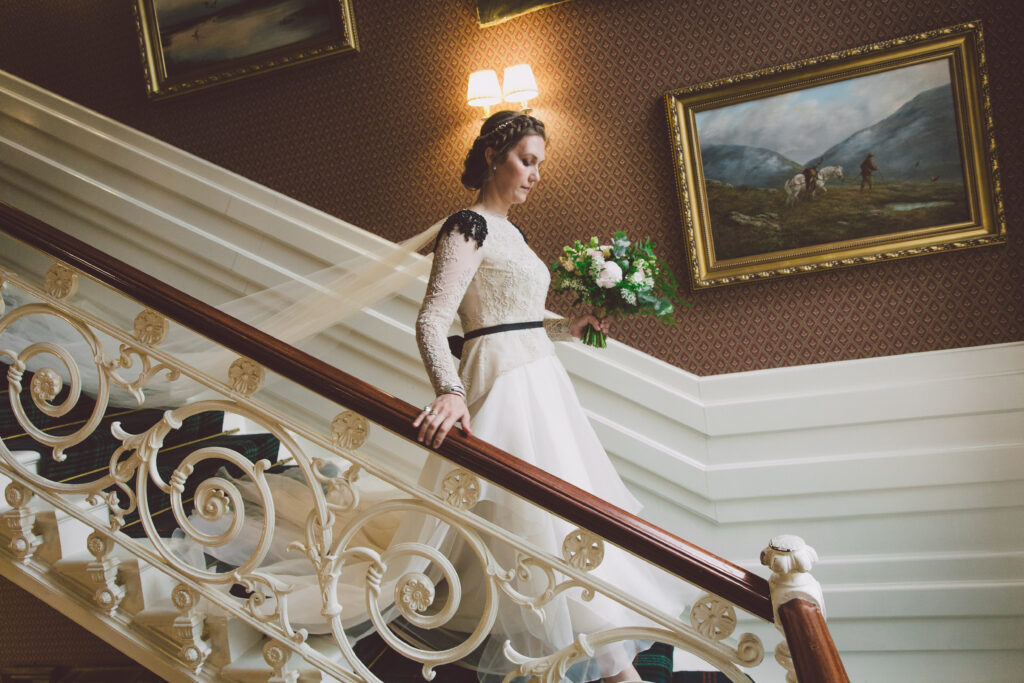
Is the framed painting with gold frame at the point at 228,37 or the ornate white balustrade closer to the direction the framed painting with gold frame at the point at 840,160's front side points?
the ornate white balustrade

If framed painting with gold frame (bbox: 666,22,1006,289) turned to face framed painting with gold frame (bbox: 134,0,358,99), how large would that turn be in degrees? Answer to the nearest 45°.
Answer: approximately 90° to its right

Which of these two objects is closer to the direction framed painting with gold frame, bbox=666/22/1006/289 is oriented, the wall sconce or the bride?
the bride

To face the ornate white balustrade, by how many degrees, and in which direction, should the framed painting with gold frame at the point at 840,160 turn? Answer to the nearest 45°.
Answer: approximately 45° to its right

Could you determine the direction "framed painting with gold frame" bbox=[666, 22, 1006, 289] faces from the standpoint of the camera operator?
facing the viewer

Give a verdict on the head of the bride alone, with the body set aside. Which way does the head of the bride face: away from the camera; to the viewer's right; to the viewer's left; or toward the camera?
to the viewer's right

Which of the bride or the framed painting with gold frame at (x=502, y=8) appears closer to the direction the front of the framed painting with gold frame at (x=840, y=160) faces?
the bride

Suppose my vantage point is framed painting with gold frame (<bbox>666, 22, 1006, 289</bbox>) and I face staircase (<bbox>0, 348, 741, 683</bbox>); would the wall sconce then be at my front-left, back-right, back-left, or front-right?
front-right

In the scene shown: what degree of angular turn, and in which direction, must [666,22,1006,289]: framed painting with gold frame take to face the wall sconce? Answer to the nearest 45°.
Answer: approximately 90° to its right

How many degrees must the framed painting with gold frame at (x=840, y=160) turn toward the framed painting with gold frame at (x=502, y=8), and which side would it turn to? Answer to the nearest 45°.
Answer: approximately 90° to its right

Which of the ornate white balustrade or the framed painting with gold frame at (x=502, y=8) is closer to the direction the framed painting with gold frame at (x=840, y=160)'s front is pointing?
the ornate white balustrade

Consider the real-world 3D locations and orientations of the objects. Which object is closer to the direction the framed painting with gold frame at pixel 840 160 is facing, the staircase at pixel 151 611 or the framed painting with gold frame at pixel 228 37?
the staircase

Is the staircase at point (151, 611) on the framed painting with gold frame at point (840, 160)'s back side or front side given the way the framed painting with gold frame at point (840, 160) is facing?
on the front side

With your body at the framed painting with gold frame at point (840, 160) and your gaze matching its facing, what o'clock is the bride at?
The bride is roughly at 1 o'clock from the framed painting with gold frame.
